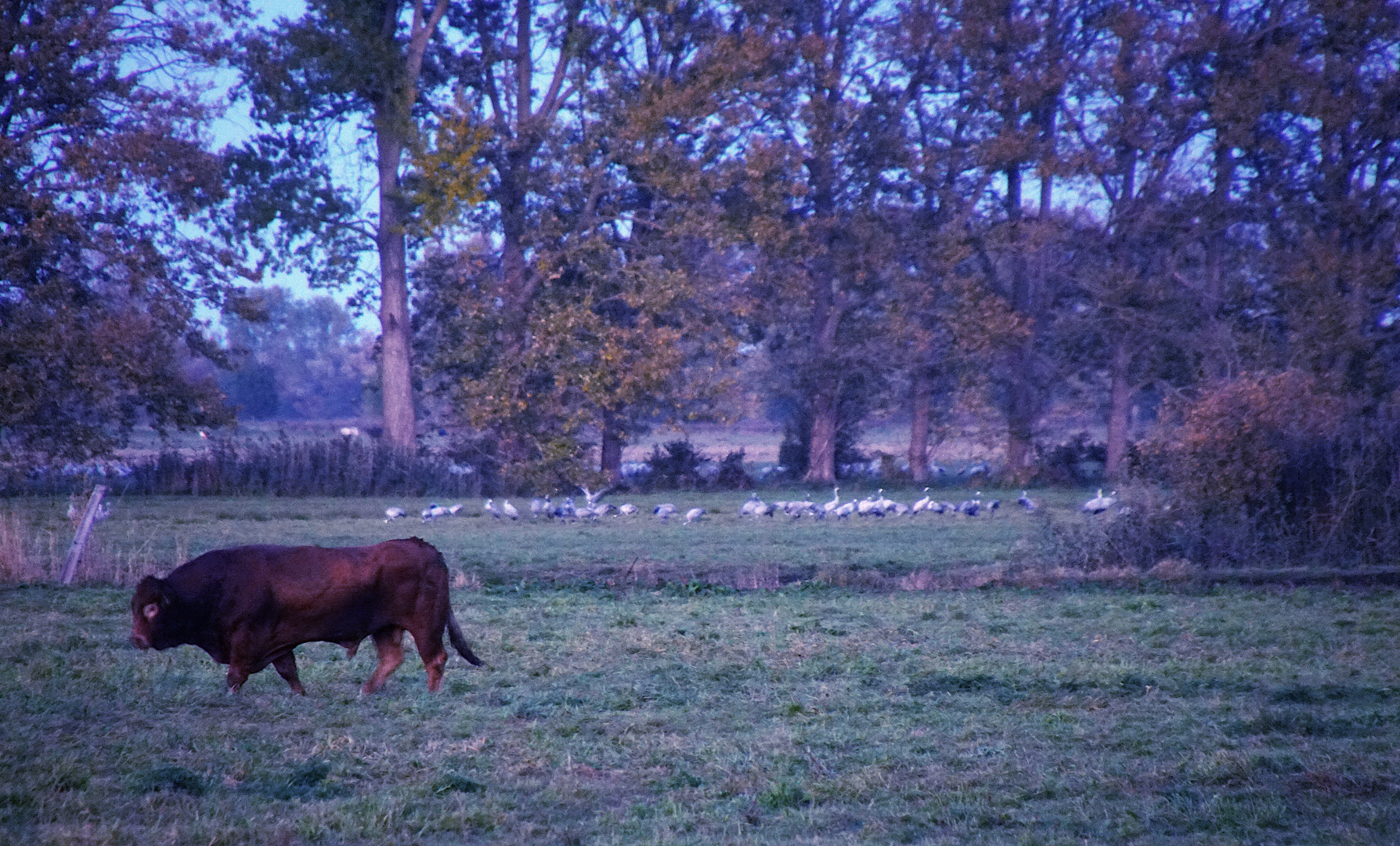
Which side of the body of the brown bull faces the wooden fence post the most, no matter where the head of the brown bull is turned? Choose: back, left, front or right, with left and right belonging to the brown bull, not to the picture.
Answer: right

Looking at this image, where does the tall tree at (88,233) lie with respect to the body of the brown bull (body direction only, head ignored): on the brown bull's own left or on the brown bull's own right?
on the brown bull's own right

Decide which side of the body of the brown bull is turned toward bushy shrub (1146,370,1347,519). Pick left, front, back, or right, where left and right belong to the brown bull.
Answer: right

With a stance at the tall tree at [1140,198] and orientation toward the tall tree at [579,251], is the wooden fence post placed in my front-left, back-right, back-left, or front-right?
front-left

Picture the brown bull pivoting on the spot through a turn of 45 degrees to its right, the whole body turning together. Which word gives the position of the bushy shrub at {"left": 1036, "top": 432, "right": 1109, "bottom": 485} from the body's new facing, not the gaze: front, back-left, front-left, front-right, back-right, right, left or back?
right

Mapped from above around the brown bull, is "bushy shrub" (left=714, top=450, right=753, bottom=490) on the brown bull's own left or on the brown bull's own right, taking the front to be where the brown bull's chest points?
on the brown bull's own right

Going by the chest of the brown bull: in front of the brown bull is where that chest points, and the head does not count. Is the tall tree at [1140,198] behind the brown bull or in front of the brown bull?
behind

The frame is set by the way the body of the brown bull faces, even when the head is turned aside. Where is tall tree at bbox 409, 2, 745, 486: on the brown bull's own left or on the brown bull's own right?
on the brown bull's own right

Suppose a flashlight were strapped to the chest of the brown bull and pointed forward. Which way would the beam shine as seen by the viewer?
to the viewer's left

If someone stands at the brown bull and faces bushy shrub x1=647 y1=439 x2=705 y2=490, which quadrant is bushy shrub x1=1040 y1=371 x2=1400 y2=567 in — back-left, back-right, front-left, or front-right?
front-right
